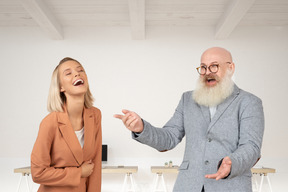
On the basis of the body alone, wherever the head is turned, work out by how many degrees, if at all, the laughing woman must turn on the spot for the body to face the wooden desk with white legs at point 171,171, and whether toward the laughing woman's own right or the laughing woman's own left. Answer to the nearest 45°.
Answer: approximately 90° to the laughing woman's own left

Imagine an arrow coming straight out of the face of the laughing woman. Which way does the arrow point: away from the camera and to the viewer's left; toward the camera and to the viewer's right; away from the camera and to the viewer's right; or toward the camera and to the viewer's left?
toward the camera and to the viewer's right

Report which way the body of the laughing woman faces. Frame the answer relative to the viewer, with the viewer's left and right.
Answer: facing the viewer and to the right of the viewer

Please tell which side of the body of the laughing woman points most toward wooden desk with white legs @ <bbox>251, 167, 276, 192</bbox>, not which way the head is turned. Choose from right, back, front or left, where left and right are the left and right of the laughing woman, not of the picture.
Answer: left
